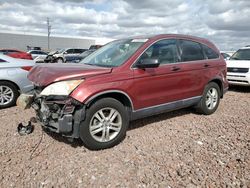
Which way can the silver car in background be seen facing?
to the viewer's left

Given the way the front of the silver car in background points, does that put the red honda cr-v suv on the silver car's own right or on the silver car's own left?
on the silver car's own left

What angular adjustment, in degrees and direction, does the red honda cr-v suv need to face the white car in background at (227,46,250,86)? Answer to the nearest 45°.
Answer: approximately 180°

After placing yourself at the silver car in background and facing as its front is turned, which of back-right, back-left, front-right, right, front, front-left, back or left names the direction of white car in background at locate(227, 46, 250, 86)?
back

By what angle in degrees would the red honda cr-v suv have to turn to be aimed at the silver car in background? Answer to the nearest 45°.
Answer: approximately 90° to its right

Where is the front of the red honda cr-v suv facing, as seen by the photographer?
facing the viewer and to the left of the viewer

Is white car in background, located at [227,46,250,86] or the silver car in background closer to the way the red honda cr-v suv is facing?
the silver car in background

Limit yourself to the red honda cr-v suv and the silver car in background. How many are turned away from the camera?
0
